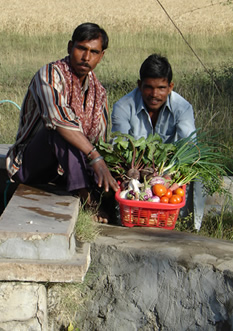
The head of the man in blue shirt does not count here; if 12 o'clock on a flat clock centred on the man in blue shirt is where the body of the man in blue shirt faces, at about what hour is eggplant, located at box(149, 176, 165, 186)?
The eggplant is roughly at 12 o'clock from the man in blue shirt.

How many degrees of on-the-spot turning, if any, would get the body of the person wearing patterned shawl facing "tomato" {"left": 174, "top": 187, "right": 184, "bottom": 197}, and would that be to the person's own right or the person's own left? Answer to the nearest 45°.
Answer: approximately 45° to the person's own left

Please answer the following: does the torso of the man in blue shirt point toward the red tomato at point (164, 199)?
yes

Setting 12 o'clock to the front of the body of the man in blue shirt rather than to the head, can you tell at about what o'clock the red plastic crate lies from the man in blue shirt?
The red plastic crate is roughly at 12 o'clock from the man in blue shirt.

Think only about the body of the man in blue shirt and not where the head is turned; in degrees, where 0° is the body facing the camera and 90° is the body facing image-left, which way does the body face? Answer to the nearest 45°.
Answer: approximately 0°

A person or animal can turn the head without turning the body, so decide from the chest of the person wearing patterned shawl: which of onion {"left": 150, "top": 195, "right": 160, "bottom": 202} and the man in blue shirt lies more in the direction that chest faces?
the onion

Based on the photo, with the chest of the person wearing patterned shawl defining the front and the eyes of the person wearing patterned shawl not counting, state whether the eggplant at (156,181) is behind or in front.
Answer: in front

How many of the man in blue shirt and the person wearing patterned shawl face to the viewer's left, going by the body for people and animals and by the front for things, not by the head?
0

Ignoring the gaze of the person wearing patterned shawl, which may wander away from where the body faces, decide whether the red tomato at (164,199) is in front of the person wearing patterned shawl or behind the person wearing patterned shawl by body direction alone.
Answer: in front

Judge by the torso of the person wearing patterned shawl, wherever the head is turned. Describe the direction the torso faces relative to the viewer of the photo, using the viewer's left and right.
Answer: facing the viewer and to the right of the viewer

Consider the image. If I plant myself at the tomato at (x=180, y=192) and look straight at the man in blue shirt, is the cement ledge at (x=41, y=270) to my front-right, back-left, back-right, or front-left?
back-left
